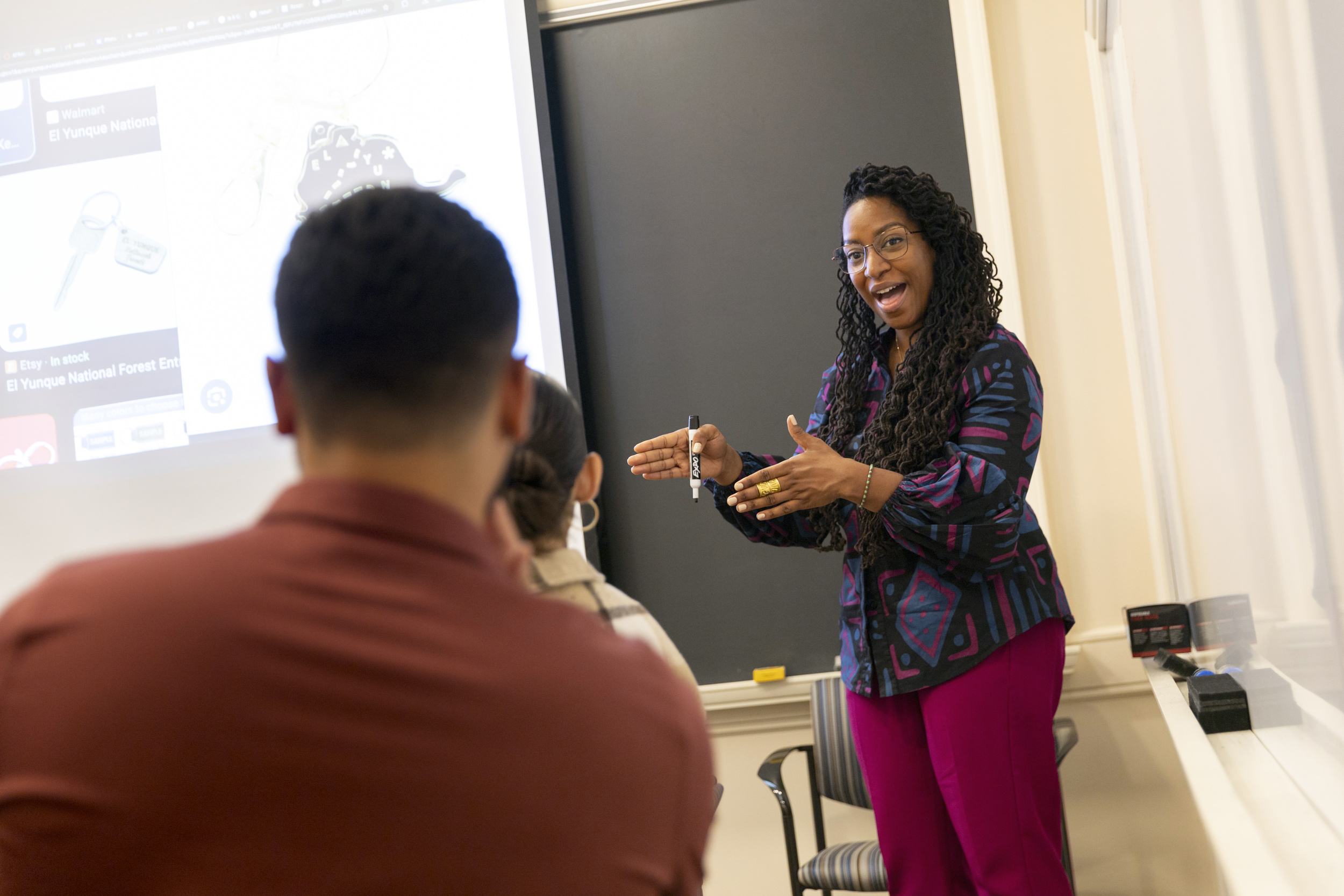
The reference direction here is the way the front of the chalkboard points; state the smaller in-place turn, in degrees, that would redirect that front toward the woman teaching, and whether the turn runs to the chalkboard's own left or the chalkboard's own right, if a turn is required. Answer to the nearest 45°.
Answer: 0° — it already faces them

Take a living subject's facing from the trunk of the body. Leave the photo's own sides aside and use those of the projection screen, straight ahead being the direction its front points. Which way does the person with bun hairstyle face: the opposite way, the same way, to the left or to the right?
the opposite way

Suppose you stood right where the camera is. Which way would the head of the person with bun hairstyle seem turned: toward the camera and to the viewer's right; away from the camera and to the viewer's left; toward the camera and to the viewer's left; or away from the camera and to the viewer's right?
away from the camera and to the viewer's right

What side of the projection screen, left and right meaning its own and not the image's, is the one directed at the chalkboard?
left

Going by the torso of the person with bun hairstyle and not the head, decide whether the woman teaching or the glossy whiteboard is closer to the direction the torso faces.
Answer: the woman teaching

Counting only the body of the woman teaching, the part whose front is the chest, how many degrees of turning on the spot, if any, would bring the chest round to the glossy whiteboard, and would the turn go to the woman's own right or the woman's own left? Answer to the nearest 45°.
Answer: approximately 90° to the woman's own left

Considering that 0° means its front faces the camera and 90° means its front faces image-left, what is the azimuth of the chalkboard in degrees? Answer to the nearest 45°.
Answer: approximately 0°

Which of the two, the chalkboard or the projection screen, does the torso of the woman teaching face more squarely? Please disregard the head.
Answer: the projection screen

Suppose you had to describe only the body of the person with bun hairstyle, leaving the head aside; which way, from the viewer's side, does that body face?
away from the camera

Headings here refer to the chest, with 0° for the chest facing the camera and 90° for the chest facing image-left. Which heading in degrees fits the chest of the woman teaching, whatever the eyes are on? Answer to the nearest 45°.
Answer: approximately 45°

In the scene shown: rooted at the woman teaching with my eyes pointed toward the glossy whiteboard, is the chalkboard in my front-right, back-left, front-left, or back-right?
back-left
